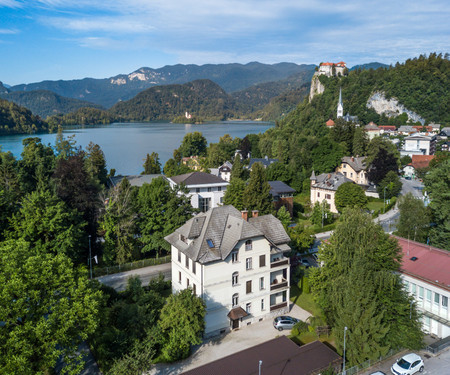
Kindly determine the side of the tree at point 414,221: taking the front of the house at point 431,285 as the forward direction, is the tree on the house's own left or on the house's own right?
on the house's own right

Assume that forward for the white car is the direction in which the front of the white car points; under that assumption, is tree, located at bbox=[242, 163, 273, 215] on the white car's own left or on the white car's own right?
on the white car's own right

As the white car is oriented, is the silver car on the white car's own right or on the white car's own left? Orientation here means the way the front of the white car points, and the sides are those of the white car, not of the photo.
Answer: on the white car's own right

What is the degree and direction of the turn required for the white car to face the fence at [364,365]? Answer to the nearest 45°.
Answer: approximately 45° to its right

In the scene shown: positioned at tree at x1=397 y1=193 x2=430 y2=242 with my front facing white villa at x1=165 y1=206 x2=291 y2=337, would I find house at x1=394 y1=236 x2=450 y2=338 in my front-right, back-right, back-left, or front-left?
front-left

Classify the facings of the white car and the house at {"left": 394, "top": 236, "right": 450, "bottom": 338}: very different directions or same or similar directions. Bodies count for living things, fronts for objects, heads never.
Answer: same or similar directions

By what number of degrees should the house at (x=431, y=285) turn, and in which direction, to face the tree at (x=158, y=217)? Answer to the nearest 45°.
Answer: approximately 45° to its right

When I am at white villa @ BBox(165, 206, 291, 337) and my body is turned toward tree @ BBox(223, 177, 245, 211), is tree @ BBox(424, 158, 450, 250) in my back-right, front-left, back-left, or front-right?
front-right

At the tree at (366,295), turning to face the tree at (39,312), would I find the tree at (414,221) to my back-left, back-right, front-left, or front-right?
back-right

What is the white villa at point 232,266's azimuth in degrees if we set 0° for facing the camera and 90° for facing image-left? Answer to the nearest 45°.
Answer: approximately 315°

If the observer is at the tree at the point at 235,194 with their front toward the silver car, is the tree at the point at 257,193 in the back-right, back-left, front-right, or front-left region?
front-left

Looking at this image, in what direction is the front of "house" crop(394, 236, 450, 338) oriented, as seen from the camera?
facing the viewer and to the left of the viewer

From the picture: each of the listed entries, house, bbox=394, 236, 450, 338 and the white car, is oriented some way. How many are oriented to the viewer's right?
0

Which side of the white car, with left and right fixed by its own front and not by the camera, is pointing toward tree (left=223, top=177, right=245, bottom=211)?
right
